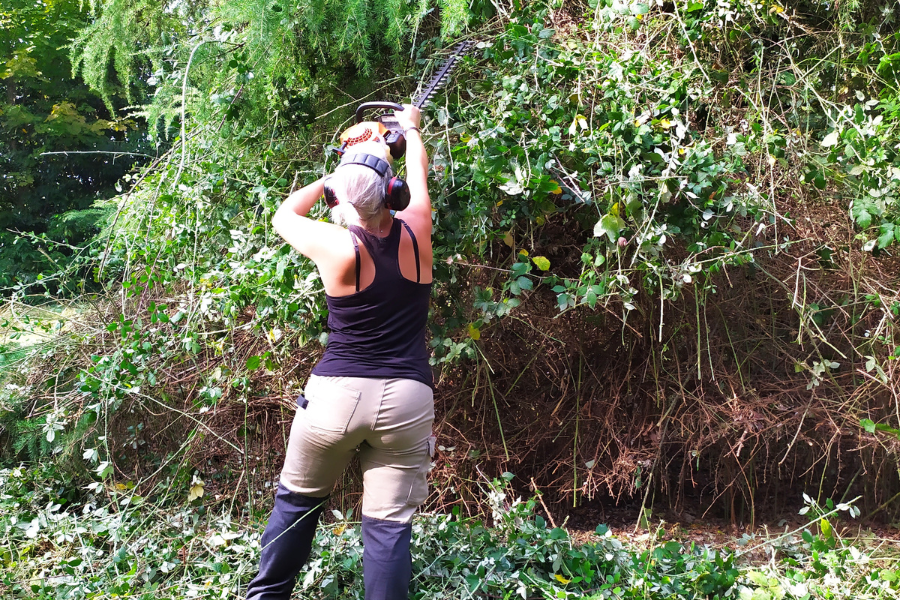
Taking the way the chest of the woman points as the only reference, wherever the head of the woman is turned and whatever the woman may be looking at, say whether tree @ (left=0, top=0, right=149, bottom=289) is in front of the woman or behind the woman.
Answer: in front

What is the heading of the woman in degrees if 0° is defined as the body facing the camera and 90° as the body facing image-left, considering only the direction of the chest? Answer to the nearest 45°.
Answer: approximately 180°
